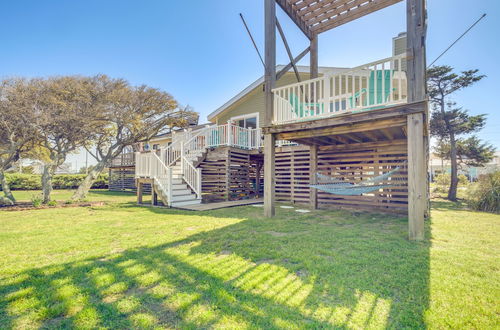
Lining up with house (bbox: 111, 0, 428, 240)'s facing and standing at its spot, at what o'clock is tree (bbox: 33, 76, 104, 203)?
The tree is roughly at 2 o'clock from the house.

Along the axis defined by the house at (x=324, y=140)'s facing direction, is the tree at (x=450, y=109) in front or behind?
behind

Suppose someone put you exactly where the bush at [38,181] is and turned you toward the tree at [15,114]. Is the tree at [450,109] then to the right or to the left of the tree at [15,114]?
left

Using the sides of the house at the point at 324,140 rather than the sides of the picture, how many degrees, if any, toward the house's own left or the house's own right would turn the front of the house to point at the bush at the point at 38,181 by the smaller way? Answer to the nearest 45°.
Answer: approximately 90° to the house's own right

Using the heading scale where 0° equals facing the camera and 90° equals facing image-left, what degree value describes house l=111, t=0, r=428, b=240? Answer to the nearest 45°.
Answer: approximately 45°

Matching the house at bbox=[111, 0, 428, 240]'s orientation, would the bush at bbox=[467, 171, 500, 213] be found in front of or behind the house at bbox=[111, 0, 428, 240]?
behind
